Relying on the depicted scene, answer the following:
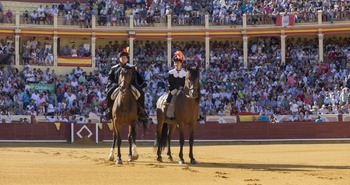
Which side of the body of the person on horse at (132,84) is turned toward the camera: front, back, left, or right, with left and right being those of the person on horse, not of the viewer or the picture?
front

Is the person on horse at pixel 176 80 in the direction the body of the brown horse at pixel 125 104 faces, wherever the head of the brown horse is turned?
no

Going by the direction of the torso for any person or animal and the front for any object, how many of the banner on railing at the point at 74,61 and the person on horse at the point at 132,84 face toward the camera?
2

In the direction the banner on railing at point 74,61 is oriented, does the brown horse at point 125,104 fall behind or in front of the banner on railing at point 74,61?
in front

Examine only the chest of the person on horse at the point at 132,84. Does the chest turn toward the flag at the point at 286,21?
no

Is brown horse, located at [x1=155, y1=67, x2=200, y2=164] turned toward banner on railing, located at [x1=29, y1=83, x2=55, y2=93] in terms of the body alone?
no

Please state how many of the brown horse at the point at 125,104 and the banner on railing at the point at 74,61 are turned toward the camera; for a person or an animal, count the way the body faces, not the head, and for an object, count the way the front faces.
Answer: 2

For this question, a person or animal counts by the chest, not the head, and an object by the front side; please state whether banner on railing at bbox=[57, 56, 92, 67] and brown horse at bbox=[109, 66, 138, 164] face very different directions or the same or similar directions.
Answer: same or similar directions

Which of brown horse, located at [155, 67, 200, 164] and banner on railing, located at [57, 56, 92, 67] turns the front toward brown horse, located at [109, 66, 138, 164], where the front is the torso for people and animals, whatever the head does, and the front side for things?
the banner on railing

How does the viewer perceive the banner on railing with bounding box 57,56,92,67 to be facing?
facing the viewer

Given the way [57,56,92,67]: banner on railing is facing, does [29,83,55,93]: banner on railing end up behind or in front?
in front

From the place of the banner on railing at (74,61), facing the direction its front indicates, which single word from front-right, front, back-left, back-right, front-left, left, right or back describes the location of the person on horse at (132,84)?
front

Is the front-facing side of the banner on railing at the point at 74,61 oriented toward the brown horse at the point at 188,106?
yes

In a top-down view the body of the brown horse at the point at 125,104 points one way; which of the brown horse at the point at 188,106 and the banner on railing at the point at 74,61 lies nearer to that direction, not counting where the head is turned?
the brown horse

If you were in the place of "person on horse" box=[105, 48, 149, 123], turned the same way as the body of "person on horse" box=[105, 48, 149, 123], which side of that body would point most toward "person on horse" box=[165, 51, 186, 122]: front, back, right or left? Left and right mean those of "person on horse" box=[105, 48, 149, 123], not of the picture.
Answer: left

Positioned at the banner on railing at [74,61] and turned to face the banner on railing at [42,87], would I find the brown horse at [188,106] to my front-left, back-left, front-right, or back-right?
front-left
